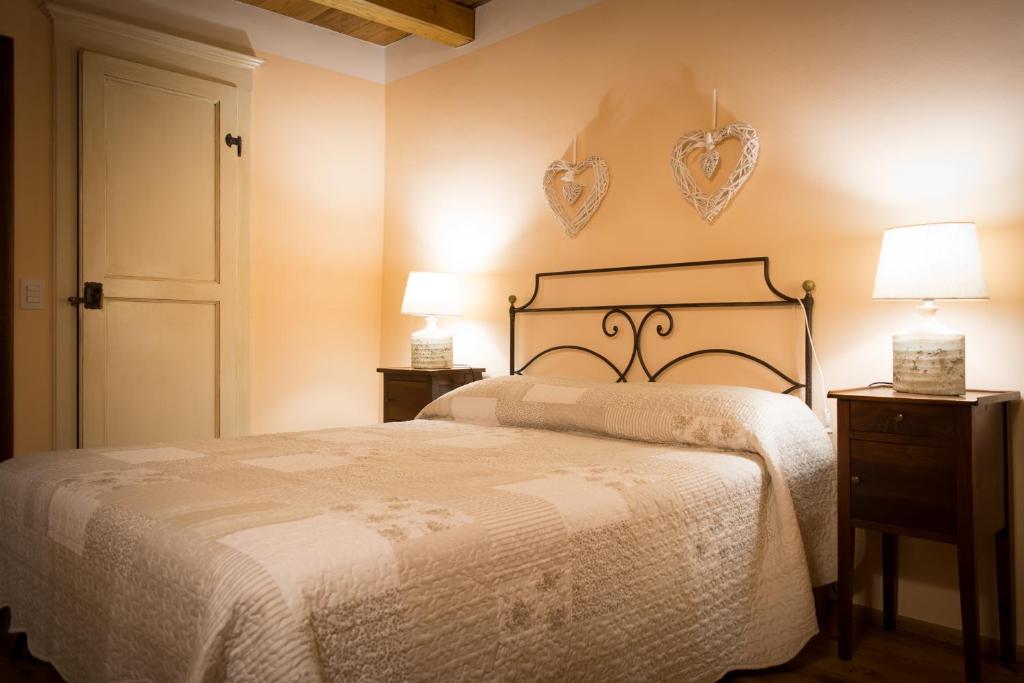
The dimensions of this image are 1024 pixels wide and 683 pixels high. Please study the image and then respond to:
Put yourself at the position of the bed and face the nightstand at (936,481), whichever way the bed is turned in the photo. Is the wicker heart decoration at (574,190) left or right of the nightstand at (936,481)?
left

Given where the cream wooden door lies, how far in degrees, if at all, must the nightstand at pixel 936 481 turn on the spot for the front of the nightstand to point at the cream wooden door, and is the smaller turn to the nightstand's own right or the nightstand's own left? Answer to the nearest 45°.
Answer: approximately 45° to the nightstand's own right

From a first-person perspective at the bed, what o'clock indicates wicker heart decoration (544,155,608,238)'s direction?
The wicker heart decoration is roughly at 5 o'clock from the bed.

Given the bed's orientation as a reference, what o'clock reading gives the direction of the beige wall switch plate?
The beige wall switch plate is roughly at 3 o'clock from the bed.

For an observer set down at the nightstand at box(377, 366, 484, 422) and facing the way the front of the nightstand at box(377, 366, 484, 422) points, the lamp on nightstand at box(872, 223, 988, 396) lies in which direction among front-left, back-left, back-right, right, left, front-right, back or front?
left

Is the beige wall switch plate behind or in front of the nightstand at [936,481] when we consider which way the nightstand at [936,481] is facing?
in front

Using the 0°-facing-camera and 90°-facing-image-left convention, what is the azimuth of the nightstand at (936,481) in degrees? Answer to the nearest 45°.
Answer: approximately 45°

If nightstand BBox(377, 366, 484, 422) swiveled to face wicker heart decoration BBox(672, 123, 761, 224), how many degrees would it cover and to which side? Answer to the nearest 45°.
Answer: approximately 90° to its left

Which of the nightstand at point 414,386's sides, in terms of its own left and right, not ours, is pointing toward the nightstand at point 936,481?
left

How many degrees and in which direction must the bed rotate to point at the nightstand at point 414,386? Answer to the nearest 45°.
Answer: approximately 135° to its right

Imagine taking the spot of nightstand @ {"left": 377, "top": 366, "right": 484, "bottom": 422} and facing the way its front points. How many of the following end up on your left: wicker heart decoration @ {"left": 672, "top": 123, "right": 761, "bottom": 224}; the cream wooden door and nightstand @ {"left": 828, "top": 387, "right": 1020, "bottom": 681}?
2

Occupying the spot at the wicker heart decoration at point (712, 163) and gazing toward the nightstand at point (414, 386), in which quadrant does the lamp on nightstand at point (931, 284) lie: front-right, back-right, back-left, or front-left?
back-left

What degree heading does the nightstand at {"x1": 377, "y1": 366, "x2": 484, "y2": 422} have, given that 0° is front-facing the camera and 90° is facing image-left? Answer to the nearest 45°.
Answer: approximately 45°

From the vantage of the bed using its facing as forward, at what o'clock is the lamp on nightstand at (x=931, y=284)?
The lamp on nightstand is roughly at 7 o'clock from the bed.

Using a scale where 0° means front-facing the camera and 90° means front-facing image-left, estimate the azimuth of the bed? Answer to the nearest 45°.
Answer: approximately 45°

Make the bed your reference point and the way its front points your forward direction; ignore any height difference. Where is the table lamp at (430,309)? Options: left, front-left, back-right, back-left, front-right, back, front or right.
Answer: back-right
